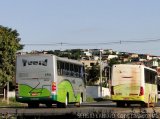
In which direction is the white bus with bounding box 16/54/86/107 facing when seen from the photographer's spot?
facing away from the viewer and to the right of the viewer

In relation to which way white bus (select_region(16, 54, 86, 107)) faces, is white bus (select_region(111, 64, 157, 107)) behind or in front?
in front
